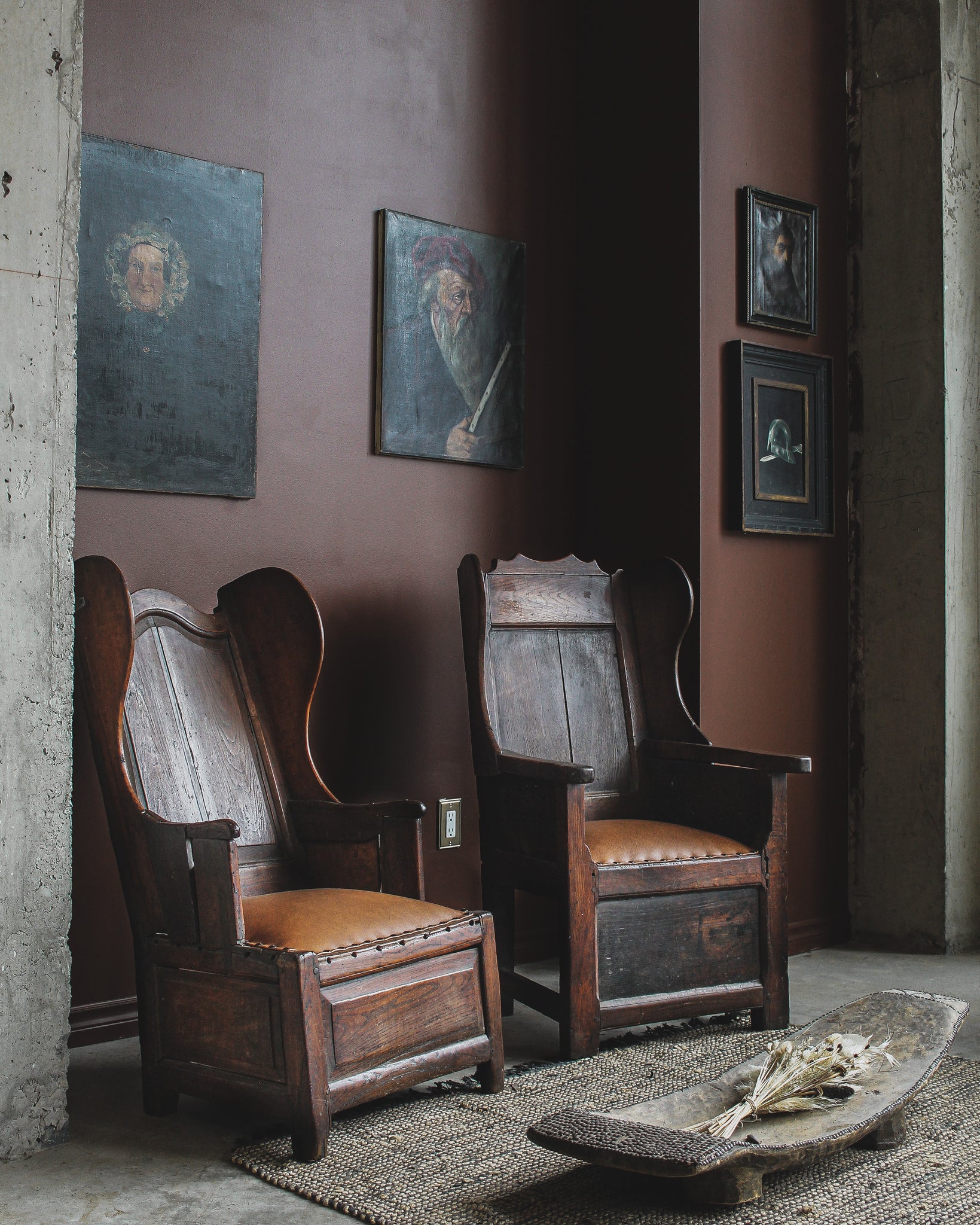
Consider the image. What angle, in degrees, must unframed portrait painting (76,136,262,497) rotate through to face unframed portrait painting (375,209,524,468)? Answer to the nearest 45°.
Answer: approximately 90° to its left

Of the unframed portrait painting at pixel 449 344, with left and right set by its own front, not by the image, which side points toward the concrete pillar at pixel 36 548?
right

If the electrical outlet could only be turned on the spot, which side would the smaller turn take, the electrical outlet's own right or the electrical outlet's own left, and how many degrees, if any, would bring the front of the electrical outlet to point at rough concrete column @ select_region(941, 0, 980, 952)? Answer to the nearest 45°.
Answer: approximately 45° to the electrical outlet's own left

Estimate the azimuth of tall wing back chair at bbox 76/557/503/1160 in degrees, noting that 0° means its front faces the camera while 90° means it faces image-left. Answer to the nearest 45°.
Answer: approximately 315°

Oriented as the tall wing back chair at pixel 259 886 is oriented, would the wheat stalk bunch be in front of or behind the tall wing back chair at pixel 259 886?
in front

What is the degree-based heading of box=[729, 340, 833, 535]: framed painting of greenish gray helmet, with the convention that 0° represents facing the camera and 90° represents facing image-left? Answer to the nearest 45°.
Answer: approximately 315°

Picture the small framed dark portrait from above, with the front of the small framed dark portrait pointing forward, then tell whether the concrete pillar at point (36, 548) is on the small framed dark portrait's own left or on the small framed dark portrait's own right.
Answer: on the small framed dark portrait's own right

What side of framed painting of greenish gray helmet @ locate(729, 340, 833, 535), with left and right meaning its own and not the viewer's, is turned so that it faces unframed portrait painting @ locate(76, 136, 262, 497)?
right
